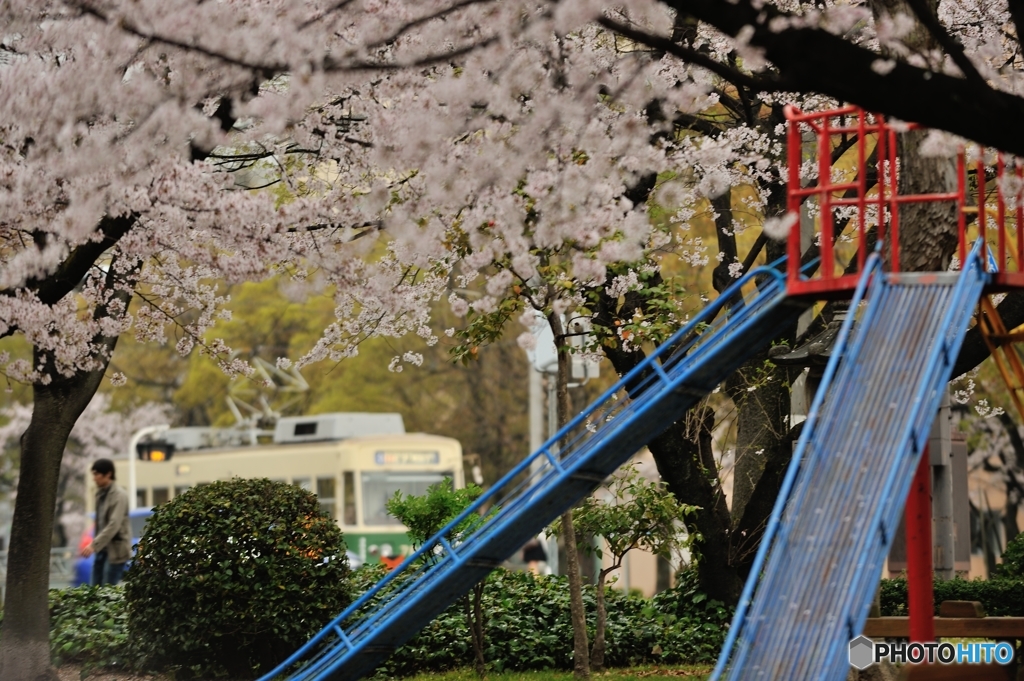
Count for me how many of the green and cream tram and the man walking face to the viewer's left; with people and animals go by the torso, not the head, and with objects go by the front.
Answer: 1

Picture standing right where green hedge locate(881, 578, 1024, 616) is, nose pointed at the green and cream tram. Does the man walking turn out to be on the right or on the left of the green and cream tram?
left

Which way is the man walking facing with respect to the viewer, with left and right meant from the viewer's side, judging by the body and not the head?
facing to the left of the viewer

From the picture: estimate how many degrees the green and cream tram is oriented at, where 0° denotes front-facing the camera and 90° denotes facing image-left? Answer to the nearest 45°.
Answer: approximately 315°

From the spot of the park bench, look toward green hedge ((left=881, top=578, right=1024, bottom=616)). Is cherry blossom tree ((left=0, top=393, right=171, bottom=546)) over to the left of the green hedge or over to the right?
left

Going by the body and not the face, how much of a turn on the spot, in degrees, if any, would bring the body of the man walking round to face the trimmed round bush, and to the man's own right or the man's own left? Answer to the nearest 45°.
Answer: approximately 90° to the man's own left

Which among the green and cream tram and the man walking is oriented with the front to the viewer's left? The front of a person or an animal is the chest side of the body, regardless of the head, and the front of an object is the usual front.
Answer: the man walking

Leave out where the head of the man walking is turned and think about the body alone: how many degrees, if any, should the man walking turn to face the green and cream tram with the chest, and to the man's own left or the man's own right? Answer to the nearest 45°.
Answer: approximately 135° to the man's own right

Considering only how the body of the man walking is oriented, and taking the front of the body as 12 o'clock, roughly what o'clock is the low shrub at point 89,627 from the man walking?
The low shrub is roughly at 9 o'clock from the man walking.

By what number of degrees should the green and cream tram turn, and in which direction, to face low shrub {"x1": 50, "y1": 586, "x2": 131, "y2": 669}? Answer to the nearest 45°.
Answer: approximately 45° to its right
